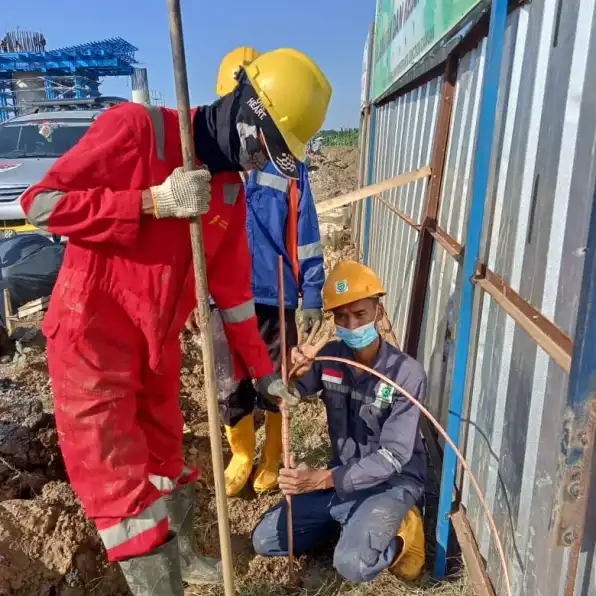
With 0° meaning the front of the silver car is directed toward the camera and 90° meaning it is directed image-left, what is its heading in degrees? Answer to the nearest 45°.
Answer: approximately 45°

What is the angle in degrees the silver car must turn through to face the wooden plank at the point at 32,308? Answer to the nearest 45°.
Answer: approximately 45° to its left

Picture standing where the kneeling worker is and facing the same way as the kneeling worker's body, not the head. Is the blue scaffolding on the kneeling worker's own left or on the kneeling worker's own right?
on the kneeling worker's own right

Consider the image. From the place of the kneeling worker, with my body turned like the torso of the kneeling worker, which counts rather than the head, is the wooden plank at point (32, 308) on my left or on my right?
on my right

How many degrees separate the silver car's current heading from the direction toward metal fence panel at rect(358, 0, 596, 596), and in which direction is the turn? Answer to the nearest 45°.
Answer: approximately 45° to its left
